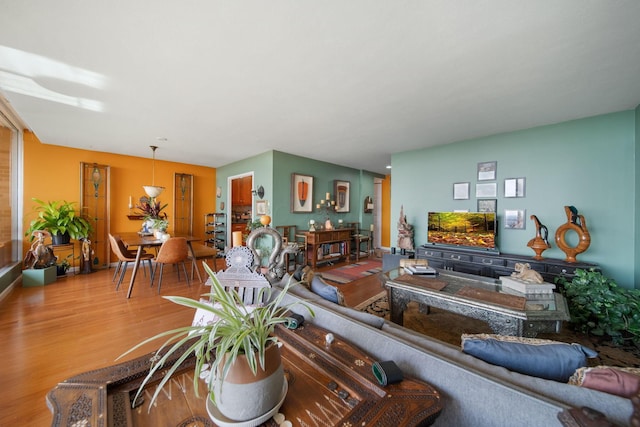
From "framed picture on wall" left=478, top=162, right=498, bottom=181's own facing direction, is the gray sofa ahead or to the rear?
ahead

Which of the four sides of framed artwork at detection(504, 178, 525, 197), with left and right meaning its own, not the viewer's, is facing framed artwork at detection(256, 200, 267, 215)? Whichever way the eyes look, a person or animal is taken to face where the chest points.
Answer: right

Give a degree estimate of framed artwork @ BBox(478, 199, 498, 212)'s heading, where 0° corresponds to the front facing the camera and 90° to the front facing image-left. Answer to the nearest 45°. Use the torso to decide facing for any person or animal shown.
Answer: approximately 0°

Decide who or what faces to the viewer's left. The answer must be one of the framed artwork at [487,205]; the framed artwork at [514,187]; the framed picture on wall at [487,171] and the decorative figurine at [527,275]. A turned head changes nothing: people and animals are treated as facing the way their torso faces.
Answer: the decorative figurine

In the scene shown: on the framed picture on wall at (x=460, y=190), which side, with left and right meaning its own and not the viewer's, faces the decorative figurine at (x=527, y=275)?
front

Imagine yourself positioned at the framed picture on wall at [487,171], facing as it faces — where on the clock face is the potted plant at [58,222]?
The potted plant is roughly at 2 o'clock from the framed picture on wall.

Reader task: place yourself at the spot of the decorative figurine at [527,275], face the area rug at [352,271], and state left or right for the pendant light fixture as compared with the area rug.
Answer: left

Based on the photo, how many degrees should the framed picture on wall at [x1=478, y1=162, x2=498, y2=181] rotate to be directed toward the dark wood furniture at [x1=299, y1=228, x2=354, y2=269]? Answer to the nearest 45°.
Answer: approximately 90° to its right

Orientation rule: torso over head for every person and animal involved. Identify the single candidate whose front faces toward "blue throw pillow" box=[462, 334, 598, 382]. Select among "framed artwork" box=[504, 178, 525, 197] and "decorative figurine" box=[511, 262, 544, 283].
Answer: the framed artwork
